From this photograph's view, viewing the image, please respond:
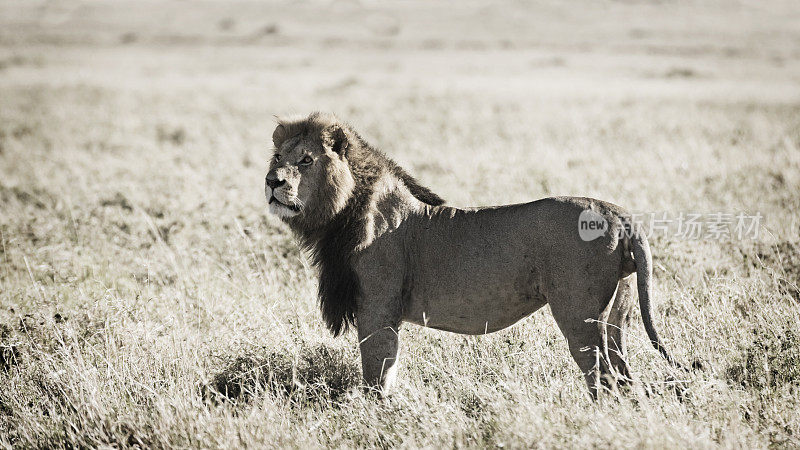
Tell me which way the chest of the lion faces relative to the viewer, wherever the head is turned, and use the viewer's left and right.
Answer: facing to the left of the viewer
